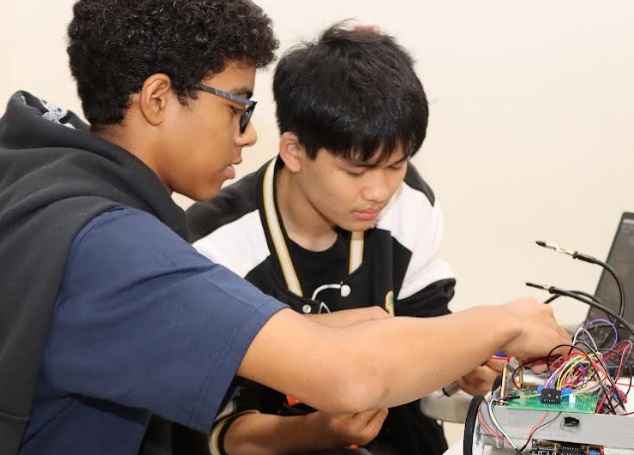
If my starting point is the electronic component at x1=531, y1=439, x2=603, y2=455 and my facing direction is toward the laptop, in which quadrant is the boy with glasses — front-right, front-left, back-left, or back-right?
back-left

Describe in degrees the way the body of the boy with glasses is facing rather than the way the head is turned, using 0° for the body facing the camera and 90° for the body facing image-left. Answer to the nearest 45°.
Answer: approximately 270°

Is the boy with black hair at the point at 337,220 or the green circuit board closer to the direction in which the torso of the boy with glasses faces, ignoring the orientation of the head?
the green circuit board

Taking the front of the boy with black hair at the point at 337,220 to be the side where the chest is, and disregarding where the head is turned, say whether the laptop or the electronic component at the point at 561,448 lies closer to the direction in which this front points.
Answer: the electronic component

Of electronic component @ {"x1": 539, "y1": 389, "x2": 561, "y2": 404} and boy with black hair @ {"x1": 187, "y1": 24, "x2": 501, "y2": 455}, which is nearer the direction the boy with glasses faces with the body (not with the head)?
the electronic component

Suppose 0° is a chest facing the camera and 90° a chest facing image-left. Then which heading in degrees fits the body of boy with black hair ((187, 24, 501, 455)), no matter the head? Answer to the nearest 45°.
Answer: approximately 315°

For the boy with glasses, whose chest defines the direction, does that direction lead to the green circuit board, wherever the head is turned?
yes

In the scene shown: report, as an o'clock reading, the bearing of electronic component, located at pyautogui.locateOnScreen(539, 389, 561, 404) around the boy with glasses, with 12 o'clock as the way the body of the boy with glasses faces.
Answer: The electronic component is roughly at 12 o'clock from the boy with glasses.

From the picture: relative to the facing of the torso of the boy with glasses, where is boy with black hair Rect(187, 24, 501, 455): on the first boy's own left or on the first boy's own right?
on the first boy's own left

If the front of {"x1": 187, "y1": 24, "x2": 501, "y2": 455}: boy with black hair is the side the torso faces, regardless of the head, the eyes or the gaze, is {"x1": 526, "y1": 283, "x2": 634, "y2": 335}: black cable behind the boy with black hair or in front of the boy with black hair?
in front

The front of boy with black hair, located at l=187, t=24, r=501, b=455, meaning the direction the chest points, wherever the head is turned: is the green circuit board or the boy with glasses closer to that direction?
the green circuit board

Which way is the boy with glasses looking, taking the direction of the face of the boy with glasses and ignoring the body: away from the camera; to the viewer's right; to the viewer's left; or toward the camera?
to the viewer's right

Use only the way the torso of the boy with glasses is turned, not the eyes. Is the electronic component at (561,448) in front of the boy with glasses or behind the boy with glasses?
in front

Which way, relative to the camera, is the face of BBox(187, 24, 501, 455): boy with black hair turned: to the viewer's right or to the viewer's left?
to the viewer's right

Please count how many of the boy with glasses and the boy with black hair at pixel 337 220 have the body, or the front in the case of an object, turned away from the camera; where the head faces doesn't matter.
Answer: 0
